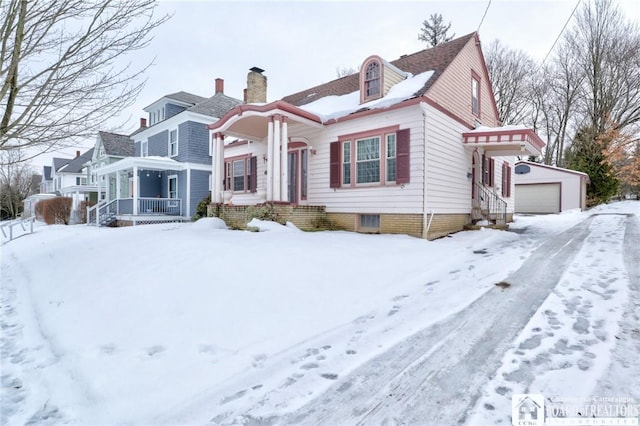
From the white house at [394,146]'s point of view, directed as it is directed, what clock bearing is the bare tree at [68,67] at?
The bare tree is roughly at 12 o'clock from the white house.

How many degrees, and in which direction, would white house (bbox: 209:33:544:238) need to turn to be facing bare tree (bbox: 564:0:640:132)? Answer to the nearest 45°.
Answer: approximately 180°

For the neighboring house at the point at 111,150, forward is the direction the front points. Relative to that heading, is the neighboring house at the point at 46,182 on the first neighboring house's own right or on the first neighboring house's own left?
on the first neighboring house's own right

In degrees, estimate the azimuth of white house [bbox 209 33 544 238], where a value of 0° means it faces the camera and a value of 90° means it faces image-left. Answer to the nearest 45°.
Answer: approximately 45°

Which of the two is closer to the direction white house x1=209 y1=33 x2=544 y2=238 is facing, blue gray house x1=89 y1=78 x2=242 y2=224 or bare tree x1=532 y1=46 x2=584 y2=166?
the blue gray house

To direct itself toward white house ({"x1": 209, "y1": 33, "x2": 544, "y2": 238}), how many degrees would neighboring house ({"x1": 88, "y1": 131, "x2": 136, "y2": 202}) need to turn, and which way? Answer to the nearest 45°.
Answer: approximately 45° to its left

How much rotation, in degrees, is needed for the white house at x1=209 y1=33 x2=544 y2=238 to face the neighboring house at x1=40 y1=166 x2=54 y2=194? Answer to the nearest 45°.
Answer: approximately 90° to its right

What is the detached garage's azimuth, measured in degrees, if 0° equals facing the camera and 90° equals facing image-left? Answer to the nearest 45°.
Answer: approximately 0°
